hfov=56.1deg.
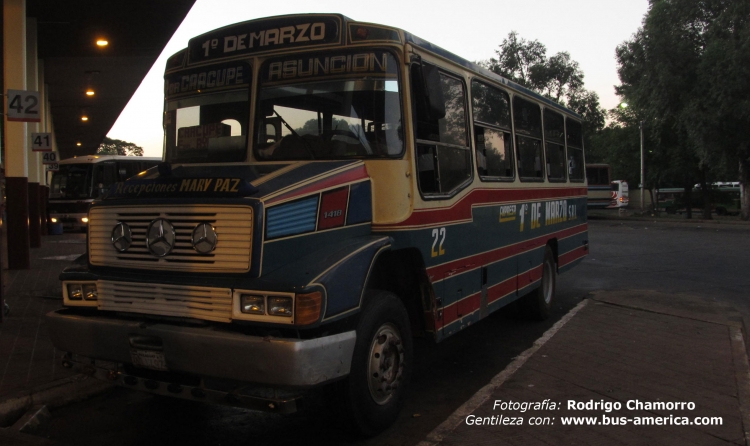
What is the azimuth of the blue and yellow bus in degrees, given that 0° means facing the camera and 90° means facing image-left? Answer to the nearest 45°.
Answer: approximately 45°

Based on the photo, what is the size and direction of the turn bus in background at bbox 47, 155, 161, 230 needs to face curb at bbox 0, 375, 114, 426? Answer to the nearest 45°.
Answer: approximately 45° to its left

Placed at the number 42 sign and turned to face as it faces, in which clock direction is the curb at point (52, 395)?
The curb is roughly at 12 o'clock from the number 42 sign.

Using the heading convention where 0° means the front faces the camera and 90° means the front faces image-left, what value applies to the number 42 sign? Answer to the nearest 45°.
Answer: approximately 0°
